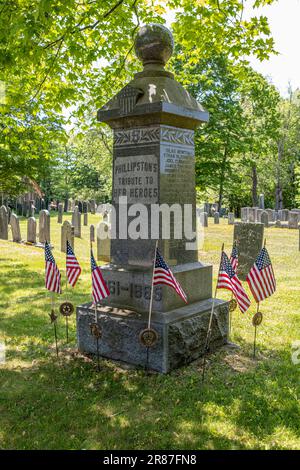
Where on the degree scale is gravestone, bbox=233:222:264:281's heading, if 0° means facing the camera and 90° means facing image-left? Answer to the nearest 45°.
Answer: approximately 0°

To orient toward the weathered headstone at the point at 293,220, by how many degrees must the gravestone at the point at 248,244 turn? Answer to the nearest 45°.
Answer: approximately 180°

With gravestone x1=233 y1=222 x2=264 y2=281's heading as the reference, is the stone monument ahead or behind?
ahead

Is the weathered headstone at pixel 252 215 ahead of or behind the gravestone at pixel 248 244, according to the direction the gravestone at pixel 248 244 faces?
behind

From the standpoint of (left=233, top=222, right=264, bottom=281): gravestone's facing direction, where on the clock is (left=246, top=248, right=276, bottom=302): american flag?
The american flag is roughly at 12 o'clock from the gravestone.

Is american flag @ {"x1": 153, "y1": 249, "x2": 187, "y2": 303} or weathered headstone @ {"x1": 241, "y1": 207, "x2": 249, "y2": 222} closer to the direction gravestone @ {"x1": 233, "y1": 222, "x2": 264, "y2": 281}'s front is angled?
the american flag

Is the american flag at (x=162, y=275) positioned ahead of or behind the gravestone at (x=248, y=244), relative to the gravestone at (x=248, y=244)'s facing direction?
ahead

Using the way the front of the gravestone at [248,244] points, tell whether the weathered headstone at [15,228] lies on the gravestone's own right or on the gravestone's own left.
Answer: on the gravestone's own right

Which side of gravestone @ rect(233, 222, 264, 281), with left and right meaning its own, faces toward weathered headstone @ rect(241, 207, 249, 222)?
back
